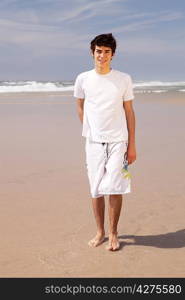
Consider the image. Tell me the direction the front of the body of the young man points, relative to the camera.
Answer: toward the camera

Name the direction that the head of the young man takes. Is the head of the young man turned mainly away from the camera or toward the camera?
toward the camera
